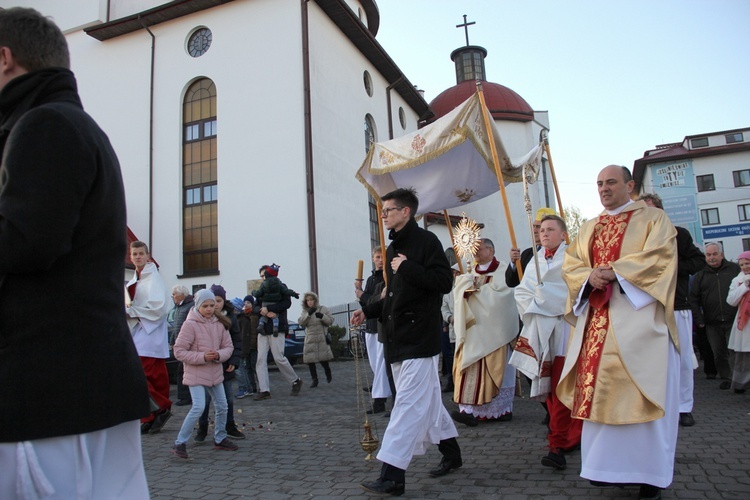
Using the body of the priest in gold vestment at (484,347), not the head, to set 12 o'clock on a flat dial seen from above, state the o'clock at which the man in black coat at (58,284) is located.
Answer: The man in black coat is roughly at 11 o'clock from the priest in gold vestment.

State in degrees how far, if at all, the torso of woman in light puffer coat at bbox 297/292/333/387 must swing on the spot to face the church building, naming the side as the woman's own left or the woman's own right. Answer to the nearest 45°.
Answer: approximately 180°

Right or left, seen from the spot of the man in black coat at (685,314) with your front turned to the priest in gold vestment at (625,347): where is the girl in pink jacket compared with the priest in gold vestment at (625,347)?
right

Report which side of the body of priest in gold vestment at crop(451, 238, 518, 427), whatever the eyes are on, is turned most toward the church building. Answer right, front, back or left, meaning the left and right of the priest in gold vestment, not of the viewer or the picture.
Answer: right

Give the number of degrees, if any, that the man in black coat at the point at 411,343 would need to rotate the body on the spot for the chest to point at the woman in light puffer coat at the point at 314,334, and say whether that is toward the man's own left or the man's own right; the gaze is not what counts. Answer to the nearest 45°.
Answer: approximately 90° to the man's own right

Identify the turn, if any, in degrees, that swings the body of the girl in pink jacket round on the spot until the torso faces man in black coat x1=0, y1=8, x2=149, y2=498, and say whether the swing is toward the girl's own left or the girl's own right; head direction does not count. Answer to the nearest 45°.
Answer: approximately 45° to the girl's own right

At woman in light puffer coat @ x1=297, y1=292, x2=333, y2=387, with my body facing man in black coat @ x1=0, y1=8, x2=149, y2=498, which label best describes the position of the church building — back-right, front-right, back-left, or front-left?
back-right

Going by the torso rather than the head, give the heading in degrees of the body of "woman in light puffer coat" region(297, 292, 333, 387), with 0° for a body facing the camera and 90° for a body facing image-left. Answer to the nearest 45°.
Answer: approximately 0°

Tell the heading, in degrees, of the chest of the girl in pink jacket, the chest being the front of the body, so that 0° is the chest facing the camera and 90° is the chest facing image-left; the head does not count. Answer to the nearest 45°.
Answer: approximately 315°
